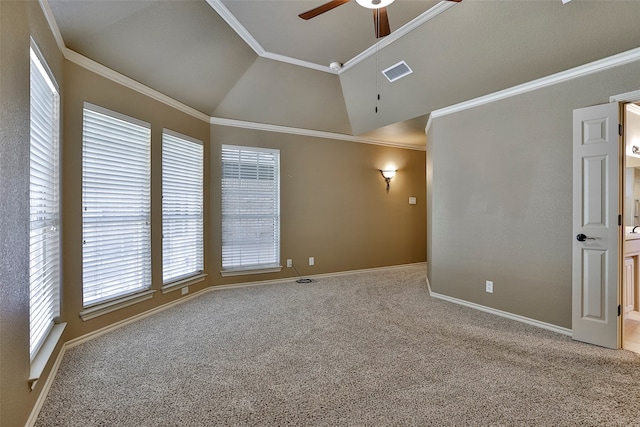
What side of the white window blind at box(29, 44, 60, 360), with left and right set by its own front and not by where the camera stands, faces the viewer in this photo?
right

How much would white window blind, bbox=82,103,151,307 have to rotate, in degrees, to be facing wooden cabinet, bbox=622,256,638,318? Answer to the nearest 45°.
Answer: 0° — it already faces it

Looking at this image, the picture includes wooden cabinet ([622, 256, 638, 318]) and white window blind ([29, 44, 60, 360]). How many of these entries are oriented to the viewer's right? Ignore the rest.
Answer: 1

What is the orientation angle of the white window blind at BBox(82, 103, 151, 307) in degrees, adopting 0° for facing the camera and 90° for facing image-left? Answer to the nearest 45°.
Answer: approximately 315°

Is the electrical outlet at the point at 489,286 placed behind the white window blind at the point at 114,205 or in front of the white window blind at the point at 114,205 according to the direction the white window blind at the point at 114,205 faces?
in front

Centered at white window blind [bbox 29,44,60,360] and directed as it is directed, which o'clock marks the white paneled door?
The white paneled door is roughly at 1 o'clock from the white window blind.

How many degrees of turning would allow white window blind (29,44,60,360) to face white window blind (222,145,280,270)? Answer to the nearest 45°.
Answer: approximately 45° to its left

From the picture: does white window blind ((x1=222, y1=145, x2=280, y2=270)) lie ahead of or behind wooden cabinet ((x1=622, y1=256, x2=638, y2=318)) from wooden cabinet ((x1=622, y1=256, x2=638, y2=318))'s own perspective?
ahead

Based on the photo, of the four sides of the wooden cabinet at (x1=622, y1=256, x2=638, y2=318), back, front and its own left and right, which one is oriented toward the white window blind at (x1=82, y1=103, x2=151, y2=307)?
right

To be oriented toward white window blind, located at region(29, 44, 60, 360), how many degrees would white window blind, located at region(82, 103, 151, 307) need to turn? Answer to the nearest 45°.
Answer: approximately 90° to its right

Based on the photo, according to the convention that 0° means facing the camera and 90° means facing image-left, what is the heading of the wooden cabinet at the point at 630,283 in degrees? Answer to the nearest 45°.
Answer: approximately 45°

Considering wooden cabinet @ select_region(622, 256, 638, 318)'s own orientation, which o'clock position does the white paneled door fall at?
The white paneled door is roughly at 11 o'clock from the wooden cabinet.

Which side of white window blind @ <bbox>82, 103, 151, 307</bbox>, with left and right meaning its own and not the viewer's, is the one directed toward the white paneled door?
front

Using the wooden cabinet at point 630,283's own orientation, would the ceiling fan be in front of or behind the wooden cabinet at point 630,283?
in front

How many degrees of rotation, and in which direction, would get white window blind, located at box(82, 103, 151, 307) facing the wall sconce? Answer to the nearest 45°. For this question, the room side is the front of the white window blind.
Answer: approximately 45° to its left
